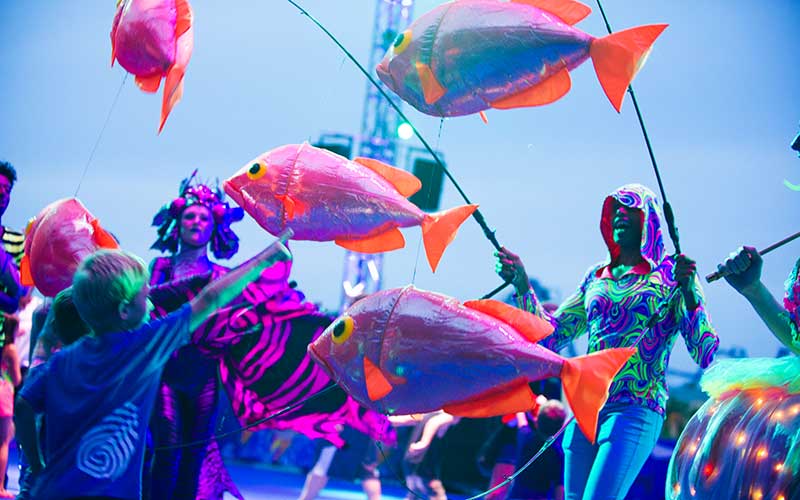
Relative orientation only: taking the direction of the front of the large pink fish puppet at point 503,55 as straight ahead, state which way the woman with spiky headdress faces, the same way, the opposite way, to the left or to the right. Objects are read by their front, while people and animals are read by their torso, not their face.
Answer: to the left

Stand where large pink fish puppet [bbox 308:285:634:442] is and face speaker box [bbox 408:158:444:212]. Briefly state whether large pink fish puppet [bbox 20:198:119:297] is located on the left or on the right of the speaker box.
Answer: left

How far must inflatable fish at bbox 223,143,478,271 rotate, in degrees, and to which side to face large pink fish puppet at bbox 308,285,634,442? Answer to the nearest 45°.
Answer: approximately 135° to its left

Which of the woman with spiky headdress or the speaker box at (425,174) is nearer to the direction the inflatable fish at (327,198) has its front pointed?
the woman with spiky headdress

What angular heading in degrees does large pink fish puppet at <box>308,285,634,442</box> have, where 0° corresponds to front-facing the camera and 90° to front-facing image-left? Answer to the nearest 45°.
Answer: approximately 90°

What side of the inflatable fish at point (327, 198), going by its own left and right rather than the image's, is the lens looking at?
left

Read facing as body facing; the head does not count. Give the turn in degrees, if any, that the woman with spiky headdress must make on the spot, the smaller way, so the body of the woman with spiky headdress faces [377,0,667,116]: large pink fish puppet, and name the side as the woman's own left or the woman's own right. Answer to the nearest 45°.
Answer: approximately 45° to the woman's own left

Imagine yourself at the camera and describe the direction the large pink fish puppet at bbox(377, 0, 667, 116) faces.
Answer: facing to the left of the viewer

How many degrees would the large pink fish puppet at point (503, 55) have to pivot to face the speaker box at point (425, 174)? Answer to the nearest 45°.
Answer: approximately 90° to its right

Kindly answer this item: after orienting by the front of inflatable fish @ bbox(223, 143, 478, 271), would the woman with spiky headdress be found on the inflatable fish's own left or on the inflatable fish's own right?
on the inflatable fish's own right
